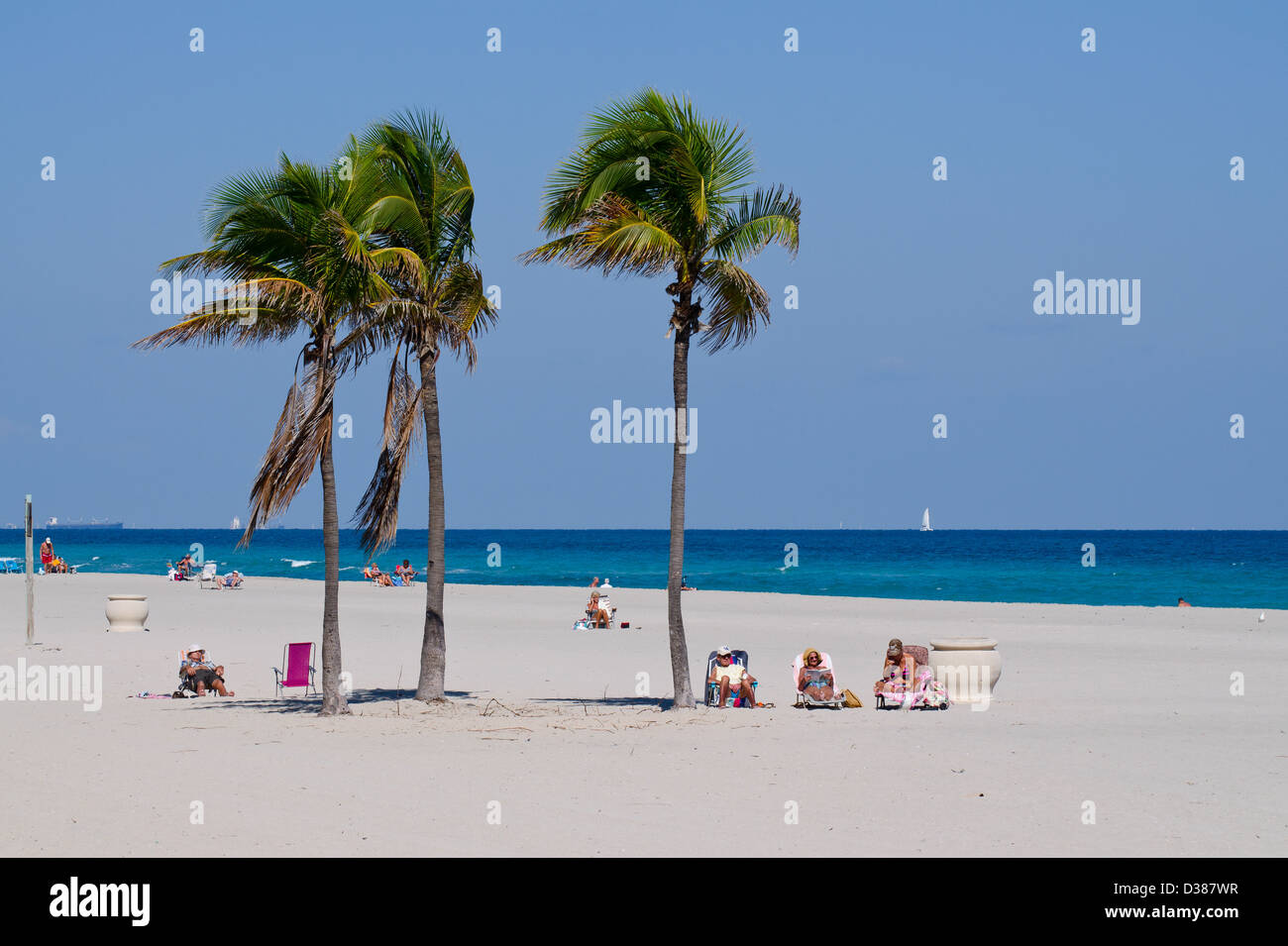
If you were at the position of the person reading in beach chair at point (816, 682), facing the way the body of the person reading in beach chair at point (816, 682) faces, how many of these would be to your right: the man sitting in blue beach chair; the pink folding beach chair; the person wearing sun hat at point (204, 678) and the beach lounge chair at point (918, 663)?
3

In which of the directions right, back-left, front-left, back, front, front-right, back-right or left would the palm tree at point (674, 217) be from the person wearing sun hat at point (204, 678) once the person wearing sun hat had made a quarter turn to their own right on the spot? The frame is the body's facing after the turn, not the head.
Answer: left

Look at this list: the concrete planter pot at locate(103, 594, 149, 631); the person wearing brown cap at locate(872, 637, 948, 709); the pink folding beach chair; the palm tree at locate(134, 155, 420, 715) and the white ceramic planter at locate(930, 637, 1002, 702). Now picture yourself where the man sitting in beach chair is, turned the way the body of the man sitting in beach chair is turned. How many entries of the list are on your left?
2

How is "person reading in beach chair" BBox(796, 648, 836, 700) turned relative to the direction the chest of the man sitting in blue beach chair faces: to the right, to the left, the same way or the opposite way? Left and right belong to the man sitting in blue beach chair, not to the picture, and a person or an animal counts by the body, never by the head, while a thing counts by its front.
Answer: the same way

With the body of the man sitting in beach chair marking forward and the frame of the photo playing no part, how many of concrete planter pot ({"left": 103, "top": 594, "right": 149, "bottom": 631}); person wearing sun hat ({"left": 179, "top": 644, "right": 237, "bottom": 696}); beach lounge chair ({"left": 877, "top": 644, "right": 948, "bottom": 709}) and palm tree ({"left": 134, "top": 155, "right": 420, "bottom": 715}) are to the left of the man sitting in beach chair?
1

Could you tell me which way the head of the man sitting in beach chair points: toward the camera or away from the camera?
toward the camera

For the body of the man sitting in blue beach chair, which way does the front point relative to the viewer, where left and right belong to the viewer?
facing the viewer

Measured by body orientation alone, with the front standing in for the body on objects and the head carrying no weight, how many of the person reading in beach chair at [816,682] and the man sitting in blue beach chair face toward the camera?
2

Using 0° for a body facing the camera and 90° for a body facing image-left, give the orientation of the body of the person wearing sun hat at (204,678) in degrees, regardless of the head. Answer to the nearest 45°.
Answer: approximately 315°

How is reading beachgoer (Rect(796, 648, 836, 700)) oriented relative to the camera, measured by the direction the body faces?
toward the camera

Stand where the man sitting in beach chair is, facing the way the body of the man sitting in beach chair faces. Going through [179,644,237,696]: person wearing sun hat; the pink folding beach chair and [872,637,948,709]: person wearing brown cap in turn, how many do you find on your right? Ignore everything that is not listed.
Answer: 2
